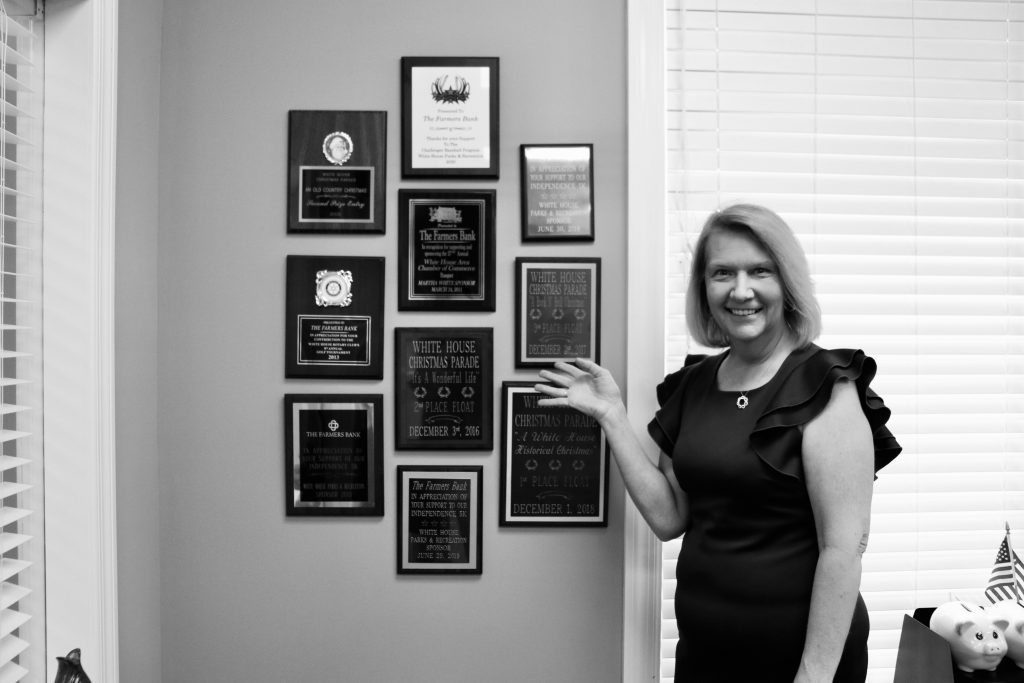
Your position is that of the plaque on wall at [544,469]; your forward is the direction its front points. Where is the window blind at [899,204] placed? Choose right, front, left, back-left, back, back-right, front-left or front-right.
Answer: left

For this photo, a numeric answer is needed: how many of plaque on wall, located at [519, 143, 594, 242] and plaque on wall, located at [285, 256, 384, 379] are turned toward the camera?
2

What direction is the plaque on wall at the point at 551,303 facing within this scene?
toward the camera

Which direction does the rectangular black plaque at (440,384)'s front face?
toward the camera

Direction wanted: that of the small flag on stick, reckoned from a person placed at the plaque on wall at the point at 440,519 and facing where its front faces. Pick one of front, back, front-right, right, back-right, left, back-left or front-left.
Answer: left

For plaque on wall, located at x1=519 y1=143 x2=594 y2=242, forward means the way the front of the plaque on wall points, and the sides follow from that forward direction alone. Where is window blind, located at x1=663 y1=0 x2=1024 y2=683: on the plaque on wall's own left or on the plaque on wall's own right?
on the plaque on wall's own left

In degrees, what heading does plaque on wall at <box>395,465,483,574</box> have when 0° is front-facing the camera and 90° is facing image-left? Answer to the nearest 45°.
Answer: approximately 0°

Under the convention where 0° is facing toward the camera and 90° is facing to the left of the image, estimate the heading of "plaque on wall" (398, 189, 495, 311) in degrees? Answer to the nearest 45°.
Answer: approximately 0°
